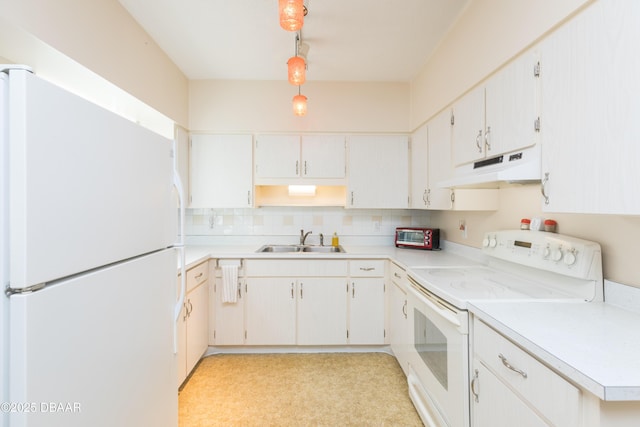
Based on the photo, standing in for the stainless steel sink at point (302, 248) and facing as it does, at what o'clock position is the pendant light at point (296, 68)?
The pendant light is roughly at 12 o'clock from the stainless steel sink.

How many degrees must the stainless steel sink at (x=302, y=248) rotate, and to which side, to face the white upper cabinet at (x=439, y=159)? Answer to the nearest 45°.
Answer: approximately 45° to its left

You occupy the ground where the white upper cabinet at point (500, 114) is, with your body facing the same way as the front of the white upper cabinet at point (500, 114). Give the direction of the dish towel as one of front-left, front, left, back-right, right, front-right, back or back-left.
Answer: front-right

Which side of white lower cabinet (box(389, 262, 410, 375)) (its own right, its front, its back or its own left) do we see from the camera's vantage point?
left

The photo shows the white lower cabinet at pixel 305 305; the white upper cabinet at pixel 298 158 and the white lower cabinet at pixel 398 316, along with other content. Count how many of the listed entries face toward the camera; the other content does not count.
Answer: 2

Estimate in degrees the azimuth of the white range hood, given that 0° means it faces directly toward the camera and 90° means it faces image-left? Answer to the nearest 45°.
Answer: approximately 45°

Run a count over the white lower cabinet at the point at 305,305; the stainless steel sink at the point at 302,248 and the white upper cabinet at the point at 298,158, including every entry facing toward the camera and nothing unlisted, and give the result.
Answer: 3

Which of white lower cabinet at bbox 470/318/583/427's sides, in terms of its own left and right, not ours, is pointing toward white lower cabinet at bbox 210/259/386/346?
right

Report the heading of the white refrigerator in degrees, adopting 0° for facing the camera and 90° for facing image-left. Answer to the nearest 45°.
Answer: approximately 315°

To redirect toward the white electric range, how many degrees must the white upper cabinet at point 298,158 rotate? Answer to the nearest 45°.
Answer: approximately 45° to its left

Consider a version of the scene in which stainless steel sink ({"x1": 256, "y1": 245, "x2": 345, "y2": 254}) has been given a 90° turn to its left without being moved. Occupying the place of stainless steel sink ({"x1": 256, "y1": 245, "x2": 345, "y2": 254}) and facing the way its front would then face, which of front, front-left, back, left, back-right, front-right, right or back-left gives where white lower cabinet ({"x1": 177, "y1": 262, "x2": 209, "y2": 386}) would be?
back-right

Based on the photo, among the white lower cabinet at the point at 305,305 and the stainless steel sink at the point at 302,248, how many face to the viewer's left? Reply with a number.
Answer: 0
